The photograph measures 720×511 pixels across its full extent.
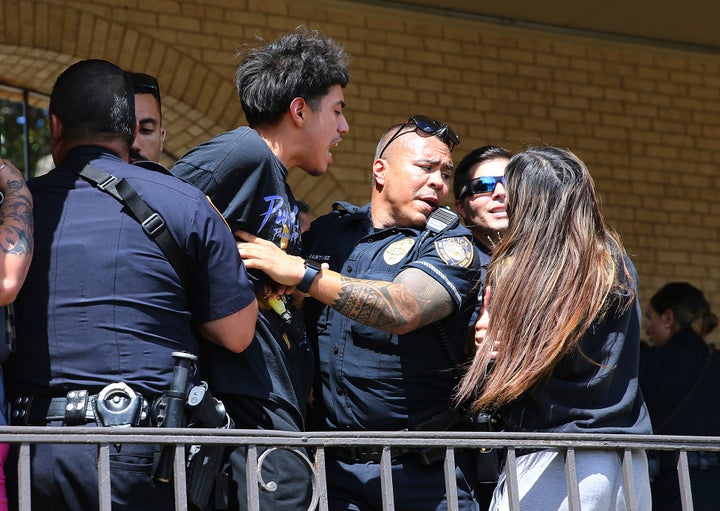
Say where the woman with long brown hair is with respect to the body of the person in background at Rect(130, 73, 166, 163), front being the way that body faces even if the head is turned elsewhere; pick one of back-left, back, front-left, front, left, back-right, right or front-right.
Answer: front-left

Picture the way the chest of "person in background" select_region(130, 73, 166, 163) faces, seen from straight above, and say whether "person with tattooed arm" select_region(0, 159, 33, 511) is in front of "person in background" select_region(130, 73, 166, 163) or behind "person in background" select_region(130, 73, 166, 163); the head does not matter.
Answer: in front

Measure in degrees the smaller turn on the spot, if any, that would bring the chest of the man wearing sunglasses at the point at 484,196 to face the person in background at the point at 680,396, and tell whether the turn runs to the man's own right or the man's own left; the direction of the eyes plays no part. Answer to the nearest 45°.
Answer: approximately 90° to the man's own left

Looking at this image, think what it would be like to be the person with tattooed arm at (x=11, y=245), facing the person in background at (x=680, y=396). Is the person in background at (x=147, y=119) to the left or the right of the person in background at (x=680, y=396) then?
left

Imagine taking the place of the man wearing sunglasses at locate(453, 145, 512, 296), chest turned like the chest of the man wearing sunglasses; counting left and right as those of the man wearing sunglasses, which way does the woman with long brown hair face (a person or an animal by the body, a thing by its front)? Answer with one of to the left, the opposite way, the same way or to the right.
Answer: the opposite way

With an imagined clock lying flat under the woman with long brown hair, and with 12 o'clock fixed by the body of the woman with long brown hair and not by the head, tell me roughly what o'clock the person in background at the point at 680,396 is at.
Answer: The person in background is roughly at 2 o'clock from the woman with long brown hair.

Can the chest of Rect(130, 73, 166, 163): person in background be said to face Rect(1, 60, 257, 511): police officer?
yes

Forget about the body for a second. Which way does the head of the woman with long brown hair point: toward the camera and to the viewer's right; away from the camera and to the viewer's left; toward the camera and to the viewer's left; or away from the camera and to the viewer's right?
away from the camera and to the viewer's left

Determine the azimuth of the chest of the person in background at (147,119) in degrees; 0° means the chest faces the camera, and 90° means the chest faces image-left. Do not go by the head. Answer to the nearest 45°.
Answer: approximately 0°

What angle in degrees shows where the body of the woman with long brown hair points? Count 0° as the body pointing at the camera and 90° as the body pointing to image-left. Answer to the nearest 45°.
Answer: approximately 135°

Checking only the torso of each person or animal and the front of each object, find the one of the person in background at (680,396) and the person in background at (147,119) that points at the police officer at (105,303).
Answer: the person in background at (147,119)

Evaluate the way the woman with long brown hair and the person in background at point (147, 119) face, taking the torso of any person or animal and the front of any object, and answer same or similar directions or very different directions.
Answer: very different directions

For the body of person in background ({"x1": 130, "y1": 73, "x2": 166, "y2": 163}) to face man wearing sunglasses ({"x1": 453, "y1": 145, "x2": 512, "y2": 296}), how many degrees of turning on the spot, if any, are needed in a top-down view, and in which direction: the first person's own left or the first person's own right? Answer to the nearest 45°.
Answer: approximately 90° to the first person's own left

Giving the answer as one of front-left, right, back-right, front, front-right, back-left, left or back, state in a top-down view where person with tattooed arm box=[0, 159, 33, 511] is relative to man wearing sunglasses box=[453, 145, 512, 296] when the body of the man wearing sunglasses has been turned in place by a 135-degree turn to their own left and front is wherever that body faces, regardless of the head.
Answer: back-left
